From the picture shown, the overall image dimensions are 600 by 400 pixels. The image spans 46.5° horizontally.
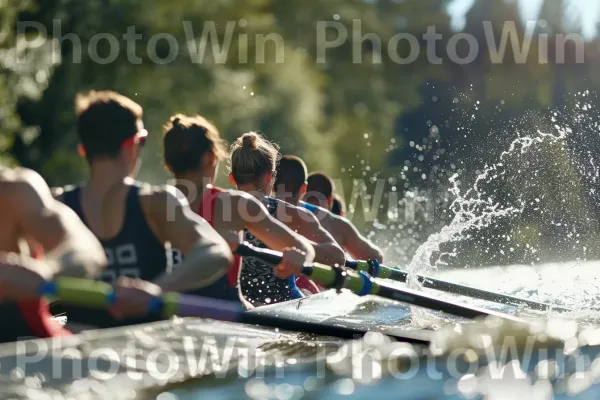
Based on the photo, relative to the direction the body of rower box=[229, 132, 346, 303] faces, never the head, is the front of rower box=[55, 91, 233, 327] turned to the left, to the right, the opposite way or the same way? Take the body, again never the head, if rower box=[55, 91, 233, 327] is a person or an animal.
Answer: the same way

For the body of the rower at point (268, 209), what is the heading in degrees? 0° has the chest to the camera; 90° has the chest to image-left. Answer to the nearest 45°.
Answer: approximately 225°

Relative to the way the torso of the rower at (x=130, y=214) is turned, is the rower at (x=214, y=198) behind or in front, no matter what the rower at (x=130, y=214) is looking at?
in front

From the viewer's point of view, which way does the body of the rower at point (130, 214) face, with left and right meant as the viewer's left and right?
facing away from the viewer and to the right of the viewer

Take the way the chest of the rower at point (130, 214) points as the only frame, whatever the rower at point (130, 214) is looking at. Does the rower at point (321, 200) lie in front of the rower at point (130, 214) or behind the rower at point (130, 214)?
in front

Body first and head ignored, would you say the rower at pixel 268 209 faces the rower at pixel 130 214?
no

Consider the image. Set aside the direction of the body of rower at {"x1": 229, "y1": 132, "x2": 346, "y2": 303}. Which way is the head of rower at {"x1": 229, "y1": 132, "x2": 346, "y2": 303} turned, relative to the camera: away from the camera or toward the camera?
away from the camera

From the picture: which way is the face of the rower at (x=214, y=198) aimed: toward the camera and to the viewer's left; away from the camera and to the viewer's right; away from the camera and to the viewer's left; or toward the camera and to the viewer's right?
away from the camera and to the viewer's right

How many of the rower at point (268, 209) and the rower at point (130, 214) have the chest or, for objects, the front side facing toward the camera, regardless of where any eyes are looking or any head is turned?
0

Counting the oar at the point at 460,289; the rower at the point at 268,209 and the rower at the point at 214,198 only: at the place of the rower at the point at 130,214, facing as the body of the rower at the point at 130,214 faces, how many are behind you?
0
